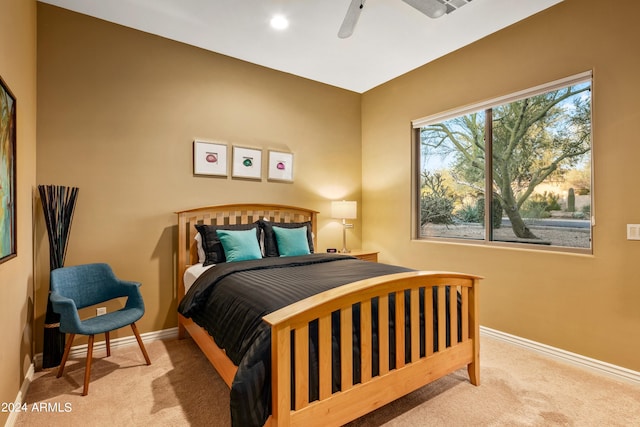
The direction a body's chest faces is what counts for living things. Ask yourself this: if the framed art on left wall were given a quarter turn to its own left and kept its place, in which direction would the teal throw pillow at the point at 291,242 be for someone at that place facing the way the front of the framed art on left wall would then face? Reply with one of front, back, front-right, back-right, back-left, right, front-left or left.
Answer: right

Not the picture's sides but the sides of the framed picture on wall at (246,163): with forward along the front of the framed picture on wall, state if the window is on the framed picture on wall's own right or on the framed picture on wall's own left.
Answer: on the framed picture on wall's own left

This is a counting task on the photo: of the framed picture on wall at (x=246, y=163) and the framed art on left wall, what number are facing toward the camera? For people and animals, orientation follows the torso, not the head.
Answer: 1

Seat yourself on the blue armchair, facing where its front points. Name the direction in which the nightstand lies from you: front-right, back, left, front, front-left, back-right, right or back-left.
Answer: front-left

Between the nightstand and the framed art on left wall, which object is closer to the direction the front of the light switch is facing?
the framed art on left wall

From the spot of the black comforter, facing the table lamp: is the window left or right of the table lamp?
right

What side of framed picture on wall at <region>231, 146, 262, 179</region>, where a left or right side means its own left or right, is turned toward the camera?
front

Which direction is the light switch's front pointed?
toward the camera

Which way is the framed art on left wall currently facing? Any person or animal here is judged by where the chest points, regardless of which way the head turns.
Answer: to the viewer's right

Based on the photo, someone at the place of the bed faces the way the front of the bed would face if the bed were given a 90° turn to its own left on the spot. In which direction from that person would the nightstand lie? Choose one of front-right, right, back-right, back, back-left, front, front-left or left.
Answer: front-left

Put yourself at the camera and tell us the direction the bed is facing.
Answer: facing the viewer and to the right of the viewer

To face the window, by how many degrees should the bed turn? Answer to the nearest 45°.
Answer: approximately 90° to its left

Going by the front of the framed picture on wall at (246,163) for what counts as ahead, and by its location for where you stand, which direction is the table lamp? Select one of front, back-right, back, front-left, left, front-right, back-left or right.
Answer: left
